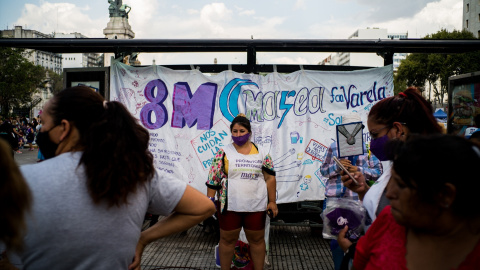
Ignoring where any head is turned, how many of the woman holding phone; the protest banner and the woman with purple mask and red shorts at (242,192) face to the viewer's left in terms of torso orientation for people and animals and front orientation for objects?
1

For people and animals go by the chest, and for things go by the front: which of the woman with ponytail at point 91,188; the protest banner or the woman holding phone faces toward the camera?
the protest banner

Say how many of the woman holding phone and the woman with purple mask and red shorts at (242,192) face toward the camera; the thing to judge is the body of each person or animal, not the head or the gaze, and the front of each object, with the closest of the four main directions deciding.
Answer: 1

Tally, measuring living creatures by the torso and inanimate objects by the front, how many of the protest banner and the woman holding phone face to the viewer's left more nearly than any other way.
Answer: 1

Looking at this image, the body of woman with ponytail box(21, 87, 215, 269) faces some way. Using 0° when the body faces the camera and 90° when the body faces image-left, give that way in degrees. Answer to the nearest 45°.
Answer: approximately 135°

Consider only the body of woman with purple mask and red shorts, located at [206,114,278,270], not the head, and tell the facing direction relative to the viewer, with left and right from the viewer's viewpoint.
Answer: facing the viewer

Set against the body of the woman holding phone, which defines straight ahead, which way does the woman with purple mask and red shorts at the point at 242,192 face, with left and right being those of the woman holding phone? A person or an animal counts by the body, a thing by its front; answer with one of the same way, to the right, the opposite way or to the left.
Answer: to the left

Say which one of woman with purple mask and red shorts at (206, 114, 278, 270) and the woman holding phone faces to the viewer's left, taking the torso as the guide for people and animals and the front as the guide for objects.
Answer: the woman holding phone

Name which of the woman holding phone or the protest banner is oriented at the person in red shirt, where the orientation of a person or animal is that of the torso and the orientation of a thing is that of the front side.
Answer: the protest banner

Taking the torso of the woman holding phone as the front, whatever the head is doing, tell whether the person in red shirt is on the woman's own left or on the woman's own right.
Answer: on the woman's own left

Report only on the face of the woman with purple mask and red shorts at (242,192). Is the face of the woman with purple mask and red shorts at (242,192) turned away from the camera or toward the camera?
toward the camera

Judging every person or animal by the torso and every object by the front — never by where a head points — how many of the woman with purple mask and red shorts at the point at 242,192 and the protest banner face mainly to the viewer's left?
0

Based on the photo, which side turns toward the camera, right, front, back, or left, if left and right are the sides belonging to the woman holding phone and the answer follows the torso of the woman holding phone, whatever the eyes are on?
left

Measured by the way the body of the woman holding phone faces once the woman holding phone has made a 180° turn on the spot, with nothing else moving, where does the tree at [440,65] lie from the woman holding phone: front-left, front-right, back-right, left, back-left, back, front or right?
left

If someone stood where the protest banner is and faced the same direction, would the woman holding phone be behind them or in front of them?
in front

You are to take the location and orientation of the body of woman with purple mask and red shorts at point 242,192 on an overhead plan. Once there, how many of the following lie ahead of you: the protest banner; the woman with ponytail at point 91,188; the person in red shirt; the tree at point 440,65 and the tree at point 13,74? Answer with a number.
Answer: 2
